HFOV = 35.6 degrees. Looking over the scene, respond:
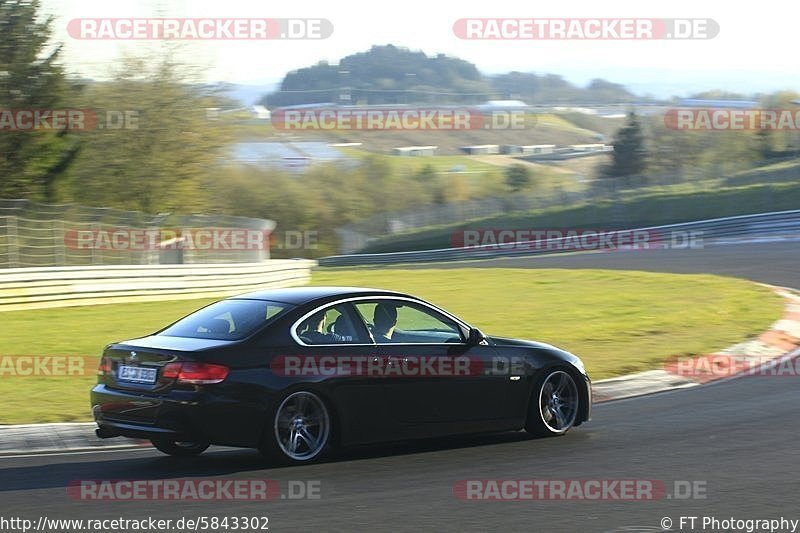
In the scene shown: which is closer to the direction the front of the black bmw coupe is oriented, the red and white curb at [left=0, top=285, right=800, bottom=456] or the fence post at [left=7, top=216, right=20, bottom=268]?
the red and white curb

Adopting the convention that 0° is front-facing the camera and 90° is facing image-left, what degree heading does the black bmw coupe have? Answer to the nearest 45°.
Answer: approximately 225°

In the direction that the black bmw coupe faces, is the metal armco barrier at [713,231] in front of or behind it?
in front

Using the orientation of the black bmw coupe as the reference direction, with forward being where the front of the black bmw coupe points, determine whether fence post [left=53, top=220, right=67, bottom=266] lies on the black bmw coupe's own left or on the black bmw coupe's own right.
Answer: on the black bmw coupe's own left

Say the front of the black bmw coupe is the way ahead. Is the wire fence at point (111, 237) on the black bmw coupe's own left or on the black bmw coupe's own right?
on the black bmw coupe's own left

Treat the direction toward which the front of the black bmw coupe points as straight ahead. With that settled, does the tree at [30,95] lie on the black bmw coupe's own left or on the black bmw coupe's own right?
on the black bmw coupe's own left

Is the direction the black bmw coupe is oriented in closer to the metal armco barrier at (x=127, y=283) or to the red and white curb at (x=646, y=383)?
the red and white curb

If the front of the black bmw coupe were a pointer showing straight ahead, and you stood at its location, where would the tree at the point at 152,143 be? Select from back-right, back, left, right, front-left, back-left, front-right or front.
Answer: front-left

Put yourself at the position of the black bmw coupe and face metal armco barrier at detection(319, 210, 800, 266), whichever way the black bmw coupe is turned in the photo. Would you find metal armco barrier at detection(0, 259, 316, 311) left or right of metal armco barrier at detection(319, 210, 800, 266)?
left

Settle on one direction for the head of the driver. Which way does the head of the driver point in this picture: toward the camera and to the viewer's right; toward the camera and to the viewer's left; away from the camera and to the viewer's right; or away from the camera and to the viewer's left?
away from the camera and to the viewer's right

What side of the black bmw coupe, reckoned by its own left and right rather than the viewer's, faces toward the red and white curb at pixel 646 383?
front
